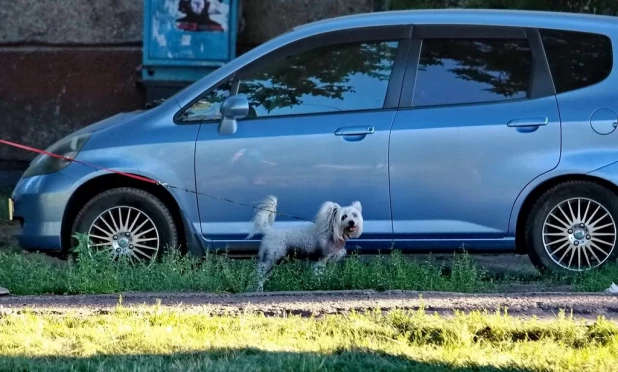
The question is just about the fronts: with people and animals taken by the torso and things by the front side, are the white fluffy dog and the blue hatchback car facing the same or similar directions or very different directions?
very different directions

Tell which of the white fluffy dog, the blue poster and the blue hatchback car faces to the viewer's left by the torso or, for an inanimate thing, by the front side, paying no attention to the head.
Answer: the blue hatchback car

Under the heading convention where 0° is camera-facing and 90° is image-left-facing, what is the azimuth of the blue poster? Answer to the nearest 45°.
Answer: approximately 0°

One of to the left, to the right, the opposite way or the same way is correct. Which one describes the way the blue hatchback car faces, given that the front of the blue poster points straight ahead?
to the right

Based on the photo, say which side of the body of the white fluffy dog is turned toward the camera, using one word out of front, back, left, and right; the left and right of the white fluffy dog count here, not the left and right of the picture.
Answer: right

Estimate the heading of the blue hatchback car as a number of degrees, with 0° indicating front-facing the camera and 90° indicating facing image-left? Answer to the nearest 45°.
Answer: approximately 90°

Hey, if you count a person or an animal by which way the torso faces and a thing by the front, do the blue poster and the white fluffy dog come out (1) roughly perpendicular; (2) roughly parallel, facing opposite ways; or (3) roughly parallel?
roughly perpendicular

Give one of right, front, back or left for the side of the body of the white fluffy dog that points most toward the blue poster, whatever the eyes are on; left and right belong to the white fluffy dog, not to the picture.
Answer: left
